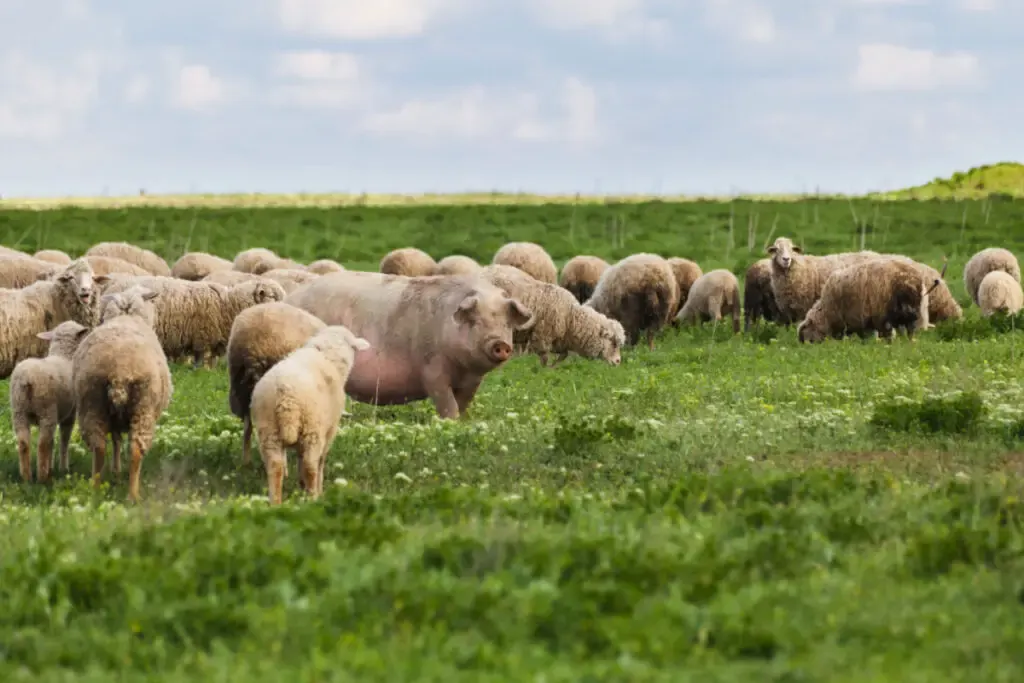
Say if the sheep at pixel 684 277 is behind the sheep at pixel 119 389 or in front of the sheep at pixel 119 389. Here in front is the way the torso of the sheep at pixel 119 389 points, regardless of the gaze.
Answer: in front

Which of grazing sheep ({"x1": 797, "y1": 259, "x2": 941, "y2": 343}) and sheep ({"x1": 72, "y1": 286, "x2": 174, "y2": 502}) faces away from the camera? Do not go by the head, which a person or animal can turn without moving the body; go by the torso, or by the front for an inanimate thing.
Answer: the sheep

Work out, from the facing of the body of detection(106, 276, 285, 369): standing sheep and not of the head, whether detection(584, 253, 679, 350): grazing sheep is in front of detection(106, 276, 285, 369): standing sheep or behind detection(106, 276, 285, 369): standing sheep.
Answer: in front

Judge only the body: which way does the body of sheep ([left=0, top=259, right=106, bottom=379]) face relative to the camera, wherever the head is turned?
to the viewer's right

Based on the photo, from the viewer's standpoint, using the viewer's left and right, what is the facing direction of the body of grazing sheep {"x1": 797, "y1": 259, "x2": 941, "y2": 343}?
facing to the left of the viewer

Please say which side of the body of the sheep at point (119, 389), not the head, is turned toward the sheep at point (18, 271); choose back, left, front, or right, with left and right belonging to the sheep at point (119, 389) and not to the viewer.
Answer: front

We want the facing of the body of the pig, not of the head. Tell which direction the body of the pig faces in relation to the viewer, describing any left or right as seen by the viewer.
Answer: facing the viewer and to the right of the viewer

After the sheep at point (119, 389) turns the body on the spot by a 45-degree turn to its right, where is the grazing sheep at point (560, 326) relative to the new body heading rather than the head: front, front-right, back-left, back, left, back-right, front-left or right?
front

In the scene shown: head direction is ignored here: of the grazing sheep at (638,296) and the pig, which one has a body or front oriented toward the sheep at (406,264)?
the grazing sheep

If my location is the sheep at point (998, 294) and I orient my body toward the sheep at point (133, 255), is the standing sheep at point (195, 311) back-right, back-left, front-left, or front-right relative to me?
front-left

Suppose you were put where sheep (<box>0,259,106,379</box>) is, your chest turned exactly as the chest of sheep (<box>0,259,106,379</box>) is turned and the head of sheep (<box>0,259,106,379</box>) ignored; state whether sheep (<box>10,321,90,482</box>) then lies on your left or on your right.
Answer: on your right

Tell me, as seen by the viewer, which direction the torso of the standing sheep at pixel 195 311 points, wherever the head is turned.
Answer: to the viewer's right

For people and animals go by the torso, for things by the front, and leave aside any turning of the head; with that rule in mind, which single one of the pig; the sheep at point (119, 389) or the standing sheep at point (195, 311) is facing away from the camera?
the sheep

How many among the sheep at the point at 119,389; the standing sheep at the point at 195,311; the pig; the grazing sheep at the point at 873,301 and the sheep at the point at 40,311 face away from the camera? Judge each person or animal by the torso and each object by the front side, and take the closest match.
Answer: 1

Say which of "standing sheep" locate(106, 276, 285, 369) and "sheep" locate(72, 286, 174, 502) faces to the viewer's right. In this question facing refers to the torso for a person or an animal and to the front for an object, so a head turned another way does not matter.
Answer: the standing sheep

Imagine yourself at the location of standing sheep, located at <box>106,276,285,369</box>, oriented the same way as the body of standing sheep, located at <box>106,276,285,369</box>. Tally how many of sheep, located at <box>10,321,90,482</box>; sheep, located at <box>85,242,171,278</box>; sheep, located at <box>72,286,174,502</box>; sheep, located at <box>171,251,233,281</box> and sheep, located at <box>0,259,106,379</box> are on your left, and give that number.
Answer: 2
